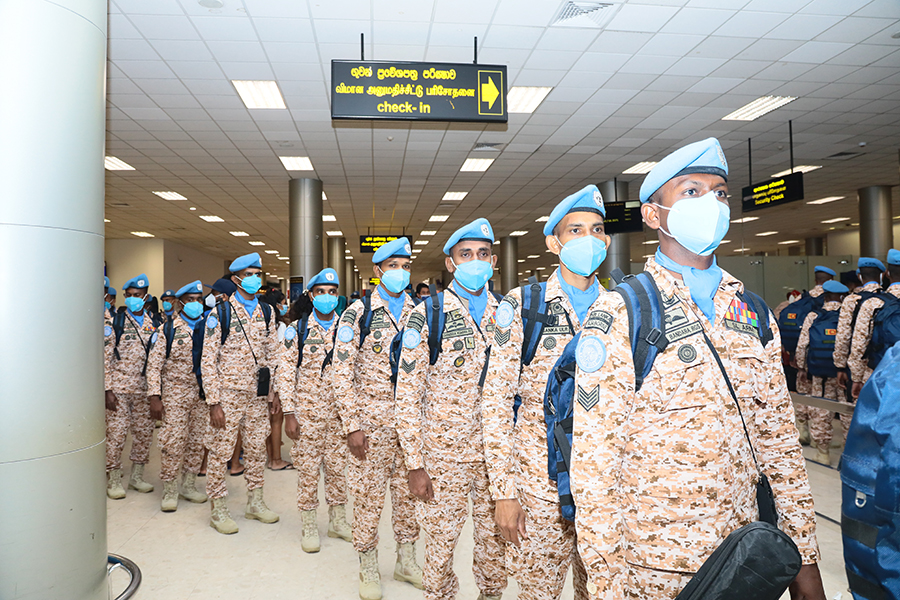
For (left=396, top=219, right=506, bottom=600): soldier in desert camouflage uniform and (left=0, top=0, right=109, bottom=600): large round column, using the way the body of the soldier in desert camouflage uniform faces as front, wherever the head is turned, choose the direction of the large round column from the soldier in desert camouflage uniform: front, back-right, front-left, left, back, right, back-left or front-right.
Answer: right

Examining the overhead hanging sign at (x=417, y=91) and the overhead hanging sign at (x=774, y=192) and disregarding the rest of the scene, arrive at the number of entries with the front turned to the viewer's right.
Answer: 0

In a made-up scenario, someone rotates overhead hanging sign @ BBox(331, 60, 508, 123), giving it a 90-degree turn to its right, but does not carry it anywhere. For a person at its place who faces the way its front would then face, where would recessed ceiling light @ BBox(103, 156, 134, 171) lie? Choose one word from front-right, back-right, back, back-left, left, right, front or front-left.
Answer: front-right

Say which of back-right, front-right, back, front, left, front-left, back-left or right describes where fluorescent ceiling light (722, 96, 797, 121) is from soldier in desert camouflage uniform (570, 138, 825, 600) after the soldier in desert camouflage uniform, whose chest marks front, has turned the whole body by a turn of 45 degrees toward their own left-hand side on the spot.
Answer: left

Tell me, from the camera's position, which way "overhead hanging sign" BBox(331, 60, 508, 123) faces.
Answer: facing the viewer

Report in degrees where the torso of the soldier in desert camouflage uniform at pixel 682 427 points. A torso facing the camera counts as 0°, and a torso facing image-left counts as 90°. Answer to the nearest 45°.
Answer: approximately 315°
